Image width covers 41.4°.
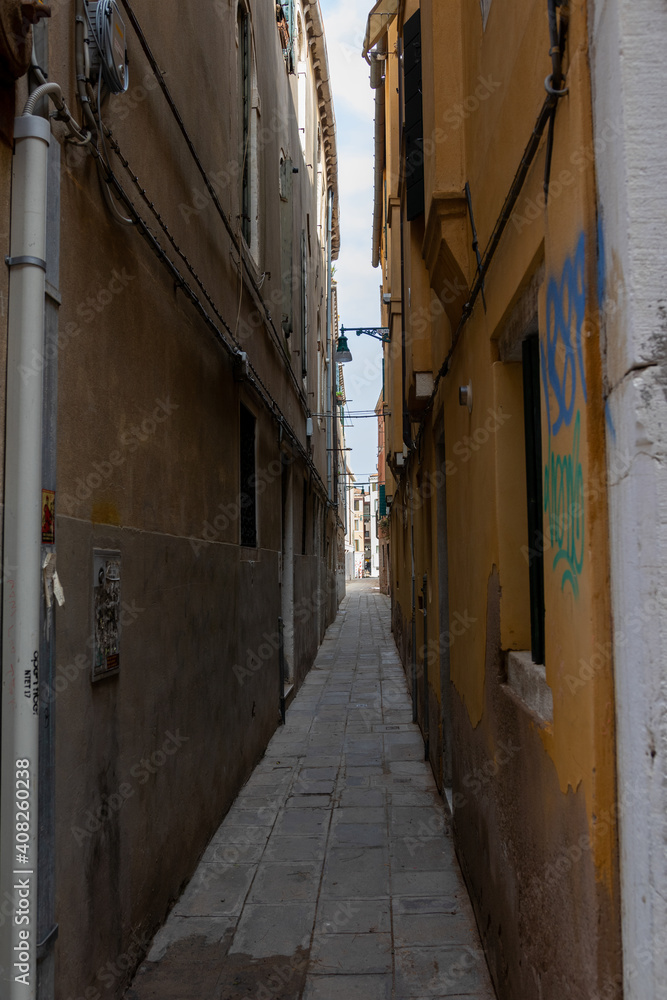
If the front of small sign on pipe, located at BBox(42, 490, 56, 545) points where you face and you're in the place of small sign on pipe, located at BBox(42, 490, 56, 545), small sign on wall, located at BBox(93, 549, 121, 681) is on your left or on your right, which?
on your left

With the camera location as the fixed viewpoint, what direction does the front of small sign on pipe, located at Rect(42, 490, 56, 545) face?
facing the viewer and to the right of the viewer

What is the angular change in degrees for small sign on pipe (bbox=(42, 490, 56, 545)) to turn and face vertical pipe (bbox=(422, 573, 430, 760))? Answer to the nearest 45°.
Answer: approximately 90° to its left

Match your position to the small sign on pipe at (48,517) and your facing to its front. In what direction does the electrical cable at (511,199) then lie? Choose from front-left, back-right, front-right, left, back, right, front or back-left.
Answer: front-left
